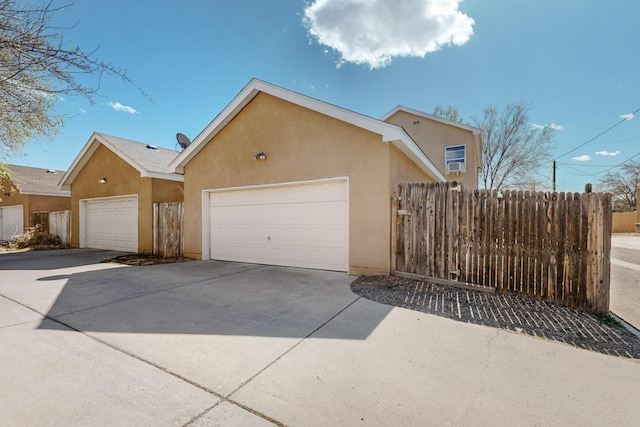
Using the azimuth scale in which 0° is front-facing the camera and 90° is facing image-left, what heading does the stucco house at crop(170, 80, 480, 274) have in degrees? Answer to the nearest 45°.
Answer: approximately 45°

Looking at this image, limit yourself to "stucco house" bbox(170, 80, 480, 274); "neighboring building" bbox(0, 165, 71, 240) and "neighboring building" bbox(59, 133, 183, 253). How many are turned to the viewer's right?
0

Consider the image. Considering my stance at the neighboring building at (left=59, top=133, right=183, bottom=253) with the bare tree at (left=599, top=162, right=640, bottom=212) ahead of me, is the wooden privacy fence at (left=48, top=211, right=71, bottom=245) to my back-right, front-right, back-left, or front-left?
back-left

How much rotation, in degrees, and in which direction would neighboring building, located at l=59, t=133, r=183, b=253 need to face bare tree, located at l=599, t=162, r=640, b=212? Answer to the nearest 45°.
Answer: approximately 135° to its left

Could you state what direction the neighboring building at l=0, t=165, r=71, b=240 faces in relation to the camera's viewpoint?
facing the viewer and to the left of the viewer

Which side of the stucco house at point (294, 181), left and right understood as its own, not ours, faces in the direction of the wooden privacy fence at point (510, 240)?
left

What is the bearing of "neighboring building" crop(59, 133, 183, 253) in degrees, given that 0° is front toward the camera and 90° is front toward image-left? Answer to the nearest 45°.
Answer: approximately 45°

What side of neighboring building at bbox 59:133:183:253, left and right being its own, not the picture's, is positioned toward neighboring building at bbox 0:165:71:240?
right

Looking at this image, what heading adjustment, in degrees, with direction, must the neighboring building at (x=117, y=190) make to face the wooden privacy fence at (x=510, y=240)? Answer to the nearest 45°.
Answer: approximately 90° to its left

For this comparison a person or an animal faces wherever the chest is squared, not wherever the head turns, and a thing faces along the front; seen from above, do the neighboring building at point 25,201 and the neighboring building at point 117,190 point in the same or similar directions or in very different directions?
same or similar directions

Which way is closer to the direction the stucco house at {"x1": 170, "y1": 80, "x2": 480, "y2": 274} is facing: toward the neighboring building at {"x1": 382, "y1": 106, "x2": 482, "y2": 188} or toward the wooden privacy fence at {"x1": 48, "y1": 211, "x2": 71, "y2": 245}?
the wooden privacy fence

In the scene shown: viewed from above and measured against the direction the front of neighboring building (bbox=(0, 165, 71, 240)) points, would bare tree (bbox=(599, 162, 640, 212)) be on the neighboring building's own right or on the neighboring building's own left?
on the neighboring building's own left

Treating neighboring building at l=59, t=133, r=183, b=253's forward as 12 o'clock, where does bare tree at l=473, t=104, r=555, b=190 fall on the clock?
The bare tree is roughly at 8 o'clock from the neighboring building.

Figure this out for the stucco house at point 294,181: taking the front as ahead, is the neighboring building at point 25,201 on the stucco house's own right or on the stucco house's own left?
on the stucco house's own right

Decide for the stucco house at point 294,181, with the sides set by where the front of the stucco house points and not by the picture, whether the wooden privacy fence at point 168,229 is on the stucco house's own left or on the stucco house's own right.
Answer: on the stucco house's own right

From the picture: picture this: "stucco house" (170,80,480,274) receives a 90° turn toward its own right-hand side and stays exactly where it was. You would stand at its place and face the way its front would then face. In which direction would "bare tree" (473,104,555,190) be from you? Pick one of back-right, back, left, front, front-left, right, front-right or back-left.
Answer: right
